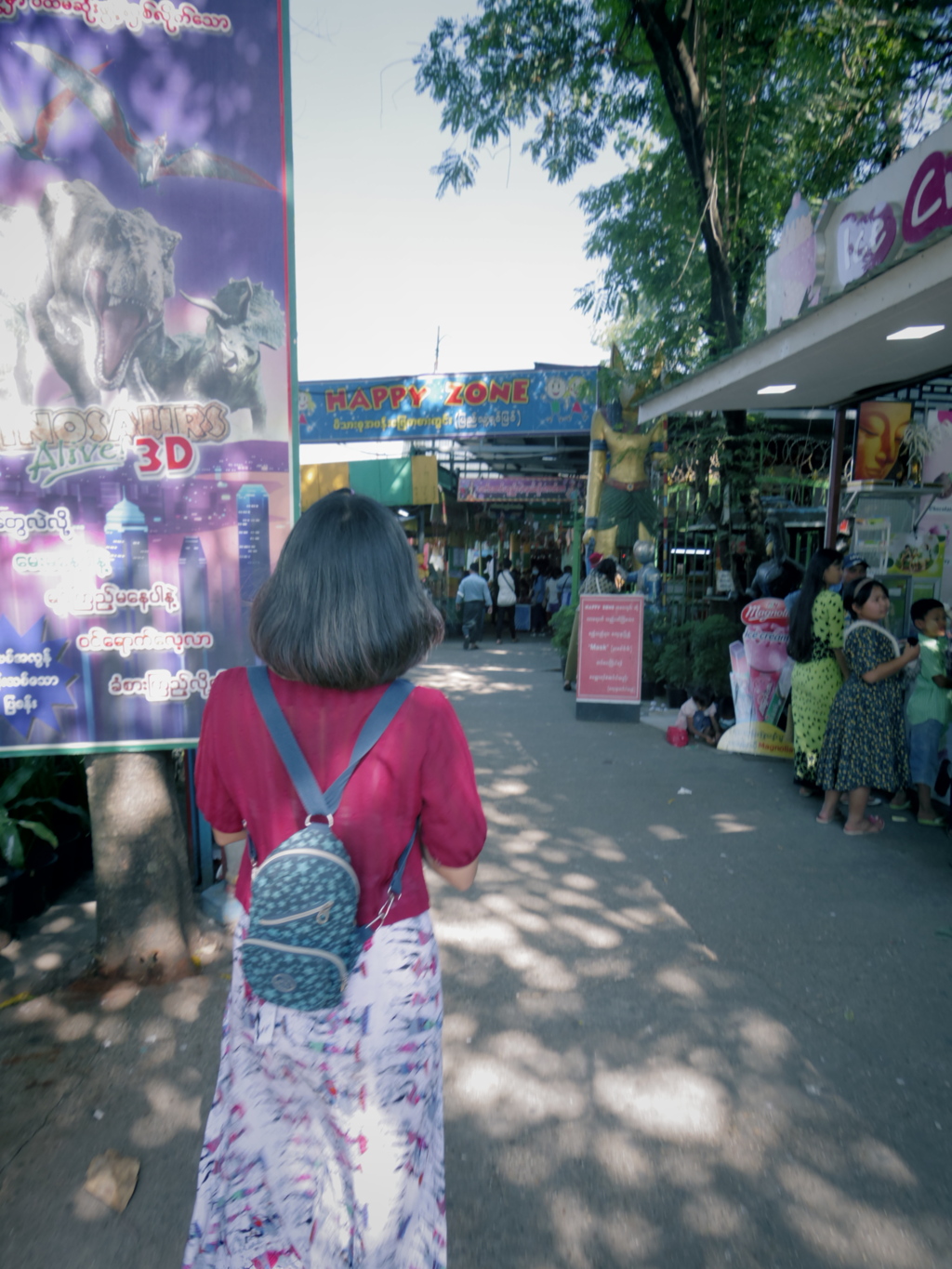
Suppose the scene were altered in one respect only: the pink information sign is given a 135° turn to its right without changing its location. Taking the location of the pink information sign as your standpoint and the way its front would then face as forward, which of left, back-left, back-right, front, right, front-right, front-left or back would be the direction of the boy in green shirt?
back

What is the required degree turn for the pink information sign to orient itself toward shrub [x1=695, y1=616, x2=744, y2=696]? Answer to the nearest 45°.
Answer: approximately 90° to its left

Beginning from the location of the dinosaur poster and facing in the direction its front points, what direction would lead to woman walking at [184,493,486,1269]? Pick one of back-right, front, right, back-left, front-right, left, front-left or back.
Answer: front

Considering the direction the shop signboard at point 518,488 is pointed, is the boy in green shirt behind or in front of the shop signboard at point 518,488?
in front

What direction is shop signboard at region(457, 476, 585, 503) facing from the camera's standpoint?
toward the camera

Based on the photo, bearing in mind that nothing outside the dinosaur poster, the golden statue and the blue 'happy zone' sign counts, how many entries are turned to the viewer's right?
0

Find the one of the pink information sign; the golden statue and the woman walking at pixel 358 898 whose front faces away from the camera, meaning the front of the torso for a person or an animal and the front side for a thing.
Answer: the woman walking

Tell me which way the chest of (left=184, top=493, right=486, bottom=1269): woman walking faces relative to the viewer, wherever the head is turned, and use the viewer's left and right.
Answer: facing away from the viewer

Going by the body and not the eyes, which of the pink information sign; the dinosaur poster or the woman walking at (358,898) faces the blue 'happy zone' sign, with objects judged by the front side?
the woman walking

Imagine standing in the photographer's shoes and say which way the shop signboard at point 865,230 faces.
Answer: facing the viewer and to the left of the viewer

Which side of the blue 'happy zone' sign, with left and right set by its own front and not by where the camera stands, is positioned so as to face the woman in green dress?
front

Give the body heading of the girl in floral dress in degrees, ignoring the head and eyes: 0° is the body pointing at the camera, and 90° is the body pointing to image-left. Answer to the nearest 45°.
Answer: approximately 270°

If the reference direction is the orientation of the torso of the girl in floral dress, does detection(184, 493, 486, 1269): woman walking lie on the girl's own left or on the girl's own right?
on the girl's own right

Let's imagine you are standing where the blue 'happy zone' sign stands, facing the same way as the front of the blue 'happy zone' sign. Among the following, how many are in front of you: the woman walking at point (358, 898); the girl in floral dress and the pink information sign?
3

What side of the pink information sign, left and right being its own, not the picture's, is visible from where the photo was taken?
front

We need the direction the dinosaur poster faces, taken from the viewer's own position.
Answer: facing the viewer
